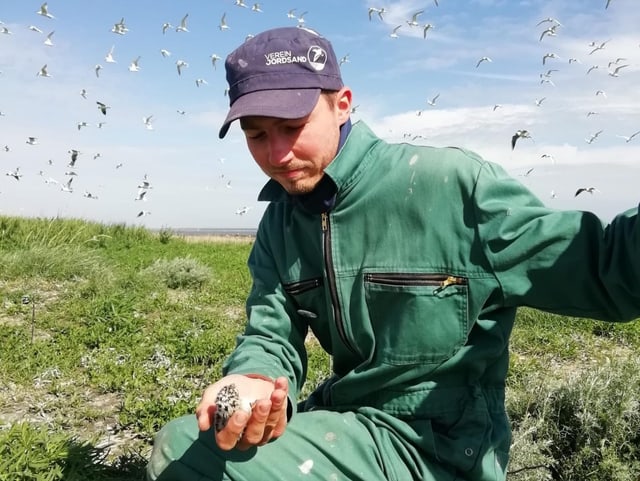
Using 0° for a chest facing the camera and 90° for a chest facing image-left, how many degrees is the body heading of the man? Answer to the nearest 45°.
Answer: approximately 45°

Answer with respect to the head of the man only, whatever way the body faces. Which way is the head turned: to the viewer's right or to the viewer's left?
to the viewer's left
